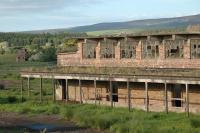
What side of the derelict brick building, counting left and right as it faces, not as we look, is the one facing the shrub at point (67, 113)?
front

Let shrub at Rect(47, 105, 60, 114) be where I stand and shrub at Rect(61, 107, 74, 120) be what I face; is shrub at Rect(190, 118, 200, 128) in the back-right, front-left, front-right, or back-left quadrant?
front-left

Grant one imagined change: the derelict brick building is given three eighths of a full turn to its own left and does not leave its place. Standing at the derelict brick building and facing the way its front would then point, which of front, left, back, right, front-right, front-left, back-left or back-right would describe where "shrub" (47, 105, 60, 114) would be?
back

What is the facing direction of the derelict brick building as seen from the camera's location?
facing the viewer and to the left of the viewer

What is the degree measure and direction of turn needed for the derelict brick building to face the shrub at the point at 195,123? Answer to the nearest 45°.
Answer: approximately 45° to its left
